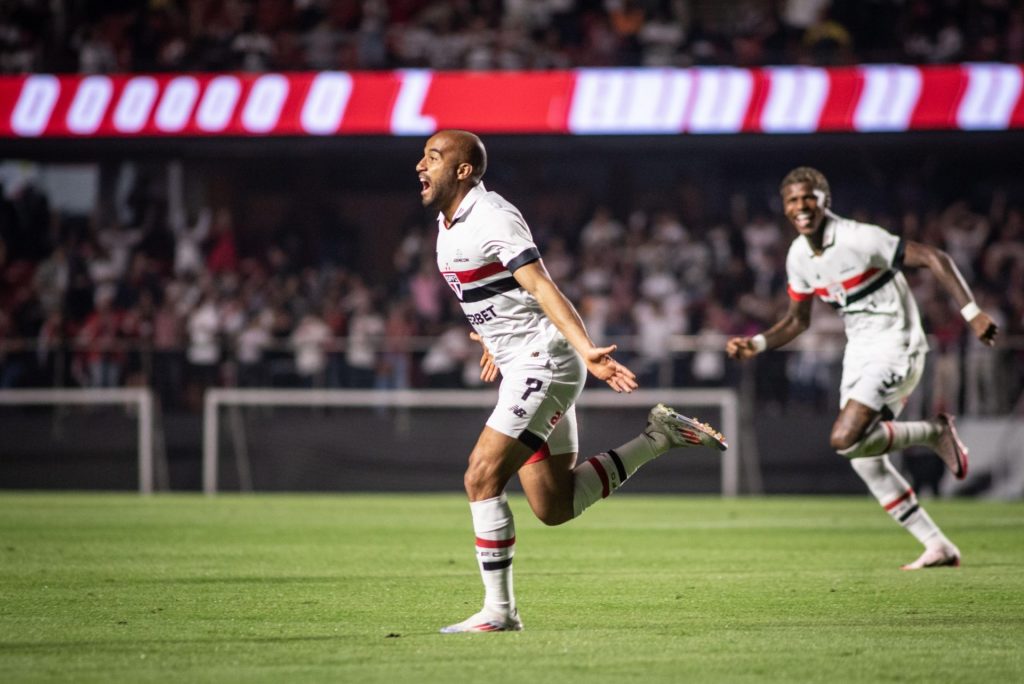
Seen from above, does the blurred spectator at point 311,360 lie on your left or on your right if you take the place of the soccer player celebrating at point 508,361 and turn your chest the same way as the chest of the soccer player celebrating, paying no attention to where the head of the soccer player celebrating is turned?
on your right

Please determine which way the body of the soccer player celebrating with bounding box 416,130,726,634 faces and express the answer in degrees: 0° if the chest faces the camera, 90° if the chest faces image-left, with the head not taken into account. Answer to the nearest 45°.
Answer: approximately 90°

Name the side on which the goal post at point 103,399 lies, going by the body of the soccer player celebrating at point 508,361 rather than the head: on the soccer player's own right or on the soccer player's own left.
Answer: on the soccer player's own right

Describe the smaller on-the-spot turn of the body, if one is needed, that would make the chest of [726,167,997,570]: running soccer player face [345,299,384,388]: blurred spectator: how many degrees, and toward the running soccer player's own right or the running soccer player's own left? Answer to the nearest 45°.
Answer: approximately 90° to the running soccer player's own right

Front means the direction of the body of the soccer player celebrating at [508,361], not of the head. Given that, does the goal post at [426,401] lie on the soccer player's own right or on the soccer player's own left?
on the soccer player's own right

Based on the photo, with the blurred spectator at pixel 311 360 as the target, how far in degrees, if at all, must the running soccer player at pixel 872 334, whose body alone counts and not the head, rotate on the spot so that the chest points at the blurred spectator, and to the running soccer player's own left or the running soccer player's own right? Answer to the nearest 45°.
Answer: approximately 90° to the running soccer player's own right

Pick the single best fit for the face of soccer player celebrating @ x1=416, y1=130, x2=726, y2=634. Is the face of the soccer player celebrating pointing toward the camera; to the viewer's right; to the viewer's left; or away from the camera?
to the viewer's left

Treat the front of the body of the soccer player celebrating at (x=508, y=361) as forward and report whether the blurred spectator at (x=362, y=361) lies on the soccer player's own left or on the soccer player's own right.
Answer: on the soccer player's own right

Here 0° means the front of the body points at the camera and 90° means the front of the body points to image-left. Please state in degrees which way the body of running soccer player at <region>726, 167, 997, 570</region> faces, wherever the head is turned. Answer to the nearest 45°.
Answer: approximately 45°

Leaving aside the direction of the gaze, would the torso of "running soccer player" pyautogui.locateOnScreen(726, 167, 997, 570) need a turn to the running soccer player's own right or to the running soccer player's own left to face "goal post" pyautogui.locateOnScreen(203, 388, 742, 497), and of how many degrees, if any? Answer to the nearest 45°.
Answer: approximately 90° to the running soccer player's own right
